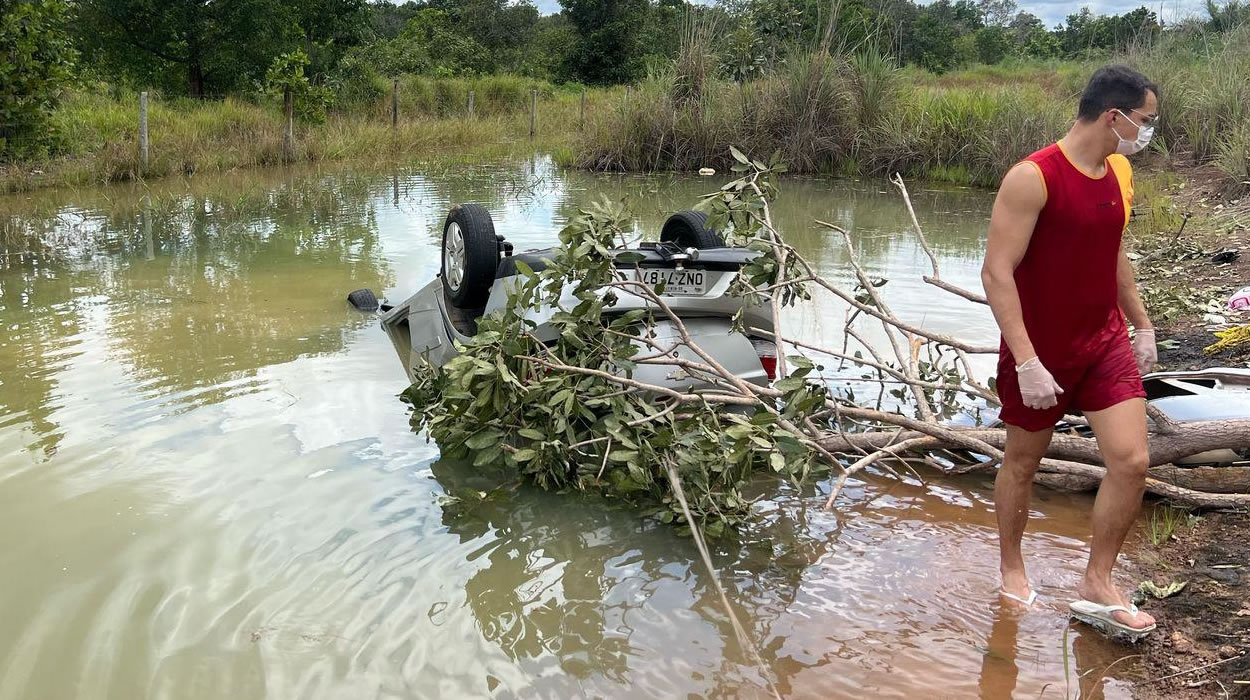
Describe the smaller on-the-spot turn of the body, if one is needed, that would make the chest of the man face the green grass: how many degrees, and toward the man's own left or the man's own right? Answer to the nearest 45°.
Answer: approximately 135° to the man's own left

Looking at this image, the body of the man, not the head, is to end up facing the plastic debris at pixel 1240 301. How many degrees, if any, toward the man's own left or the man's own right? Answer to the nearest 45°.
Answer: approximately 135° to the man's own left

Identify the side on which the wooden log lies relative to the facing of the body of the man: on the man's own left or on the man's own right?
on the man's own left

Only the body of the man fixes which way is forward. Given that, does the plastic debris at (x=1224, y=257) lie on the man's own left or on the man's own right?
on the man's own left

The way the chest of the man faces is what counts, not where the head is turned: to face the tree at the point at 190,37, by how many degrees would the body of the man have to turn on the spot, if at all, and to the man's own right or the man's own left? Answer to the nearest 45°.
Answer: approximately 180°

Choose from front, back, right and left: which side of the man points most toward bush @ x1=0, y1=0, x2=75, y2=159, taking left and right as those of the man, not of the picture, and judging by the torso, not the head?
back

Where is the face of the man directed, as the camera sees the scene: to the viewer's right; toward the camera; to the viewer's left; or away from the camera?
to the viewer's right

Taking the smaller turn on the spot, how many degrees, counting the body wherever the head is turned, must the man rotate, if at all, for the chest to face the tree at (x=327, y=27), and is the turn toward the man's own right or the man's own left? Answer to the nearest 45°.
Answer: approximately 180°

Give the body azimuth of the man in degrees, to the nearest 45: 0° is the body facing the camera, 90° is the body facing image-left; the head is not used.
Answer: approximately 315°
